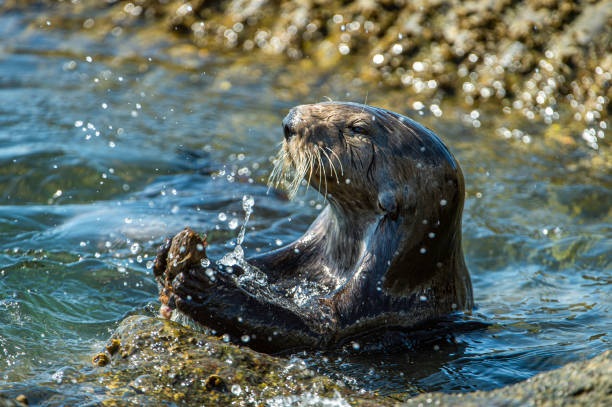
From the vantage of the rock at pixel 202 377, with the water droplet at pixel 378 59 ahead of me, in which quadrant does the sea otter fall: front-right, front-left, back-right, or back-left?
front-right

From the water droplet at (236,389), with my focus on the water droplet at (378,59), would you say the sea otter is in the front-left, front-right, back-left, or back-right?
front-right

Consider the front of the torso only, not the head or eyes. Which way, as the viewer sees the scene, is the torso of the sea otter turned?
to the viewer's left

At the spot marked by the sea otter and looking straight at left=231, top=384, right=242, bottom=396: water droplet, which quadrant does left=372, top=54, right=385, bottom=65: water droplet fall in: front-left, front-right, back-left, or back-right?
back-right

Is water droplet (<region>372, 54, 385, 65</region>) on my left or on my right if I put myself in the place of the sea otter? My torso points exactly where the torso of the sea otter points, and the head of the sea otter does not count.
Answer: on my right

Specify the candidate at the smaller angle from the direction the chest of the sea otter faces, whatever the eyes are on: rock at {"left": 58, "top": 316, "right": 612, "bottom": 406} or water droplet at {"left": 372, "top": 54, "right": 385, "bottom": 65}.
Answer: the rock

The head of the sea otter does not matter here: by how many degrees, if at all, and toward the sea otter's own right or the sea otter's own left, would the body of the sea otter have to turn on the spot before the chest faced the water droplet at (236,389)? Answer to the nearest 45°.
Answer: approximately 45° to the sea otter's own left
